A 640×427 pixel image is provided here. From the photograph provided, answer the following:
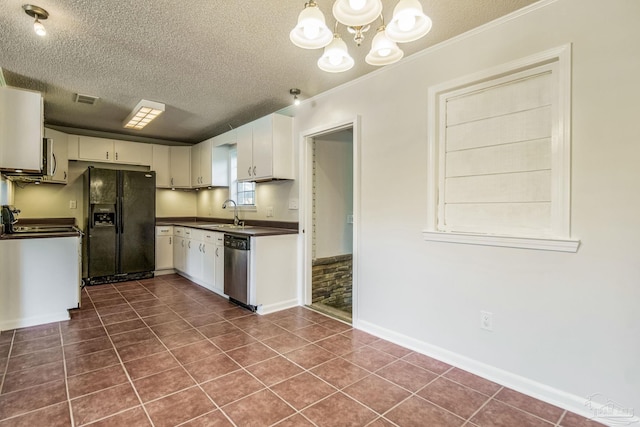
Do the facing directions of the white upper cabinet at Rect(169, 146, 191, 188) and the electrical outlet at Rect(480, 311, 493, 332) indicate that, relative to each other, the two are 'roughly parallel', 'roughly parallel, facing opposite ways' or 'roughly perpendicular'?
roughly perpendicular

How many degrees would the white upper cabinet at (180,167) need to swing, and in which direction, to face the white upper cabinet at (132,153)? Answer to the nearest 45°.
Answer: approximately 90° to its right

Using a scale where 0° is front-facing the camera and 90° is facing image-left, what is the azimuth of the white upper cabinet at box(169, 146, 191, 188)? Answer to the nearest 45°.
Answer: approximately 0°

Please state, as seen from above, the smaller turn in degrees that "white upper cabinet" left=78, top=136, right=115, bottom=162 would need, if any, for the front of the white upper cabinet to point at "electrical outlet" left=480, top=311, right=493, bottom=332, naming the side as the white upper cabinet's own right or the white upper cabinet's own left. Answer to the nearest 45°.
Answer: approximately 45° to the white upper cabinet's own left

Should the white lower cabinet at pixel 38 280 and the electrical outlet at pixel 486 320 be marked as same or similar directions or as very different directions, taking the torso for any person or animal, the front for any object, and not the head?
very different directions

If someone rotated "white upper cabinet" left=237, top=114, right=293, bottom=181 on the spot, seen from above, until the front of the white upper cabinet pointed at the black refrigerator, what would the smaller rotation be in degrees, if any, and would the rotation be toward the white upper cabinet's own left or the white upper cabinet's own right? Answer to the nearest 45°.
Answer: approximately 90° to the white upper cabinet's own right

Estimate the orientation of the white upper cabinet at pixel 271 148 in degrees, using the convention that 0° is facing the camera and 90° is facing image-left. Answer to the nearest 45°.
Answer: approximately 45°

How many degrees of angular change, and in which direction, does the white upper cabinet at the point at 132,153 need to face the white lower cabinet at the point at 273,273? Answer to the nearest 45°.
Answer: approximately 45° to its left
